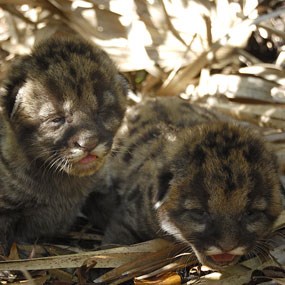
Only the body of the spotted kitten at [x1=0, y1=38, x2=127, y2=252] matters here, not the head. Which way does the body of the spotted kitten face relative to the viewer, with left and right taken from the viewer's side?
facing the viewer and to the right of the viewer

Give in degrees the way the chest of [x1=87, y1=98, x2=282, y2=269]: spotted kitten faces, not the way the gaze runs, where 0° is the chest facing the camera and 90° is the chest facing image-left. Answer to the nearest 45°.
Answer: approximately 315°

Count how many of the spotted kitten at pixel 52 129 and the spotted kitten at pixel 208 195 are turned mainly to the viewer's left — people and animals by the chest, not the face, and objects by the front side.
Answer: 0

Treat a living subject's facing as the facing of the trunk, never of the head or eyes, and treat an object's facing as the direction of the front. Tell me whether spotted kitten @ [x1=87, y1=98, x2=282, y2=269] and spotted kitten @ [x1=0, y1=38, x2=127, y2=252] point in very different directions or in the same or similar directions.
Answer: same or similar directions

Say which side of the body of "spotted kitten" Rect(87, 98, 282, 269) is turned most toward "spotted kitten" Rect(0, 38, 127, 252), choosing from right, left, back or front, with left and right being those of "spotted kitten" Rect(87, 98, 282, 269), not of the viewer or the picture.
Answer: right
